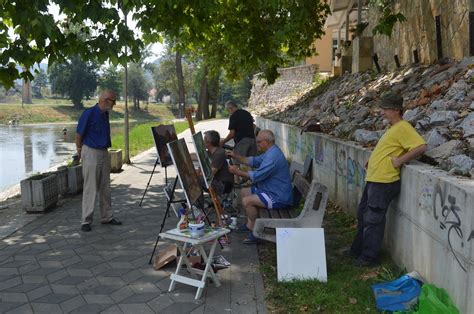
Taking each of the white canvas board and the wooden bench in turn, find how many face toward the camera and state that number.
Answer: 1

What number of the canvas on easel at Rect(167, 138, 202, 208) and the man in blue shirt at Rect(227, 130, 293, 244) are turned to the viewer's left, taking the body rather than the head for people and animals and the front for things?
1

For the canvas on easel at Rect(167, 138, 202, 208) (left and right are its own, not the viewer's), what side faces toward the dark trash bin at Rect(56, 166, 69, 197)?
back

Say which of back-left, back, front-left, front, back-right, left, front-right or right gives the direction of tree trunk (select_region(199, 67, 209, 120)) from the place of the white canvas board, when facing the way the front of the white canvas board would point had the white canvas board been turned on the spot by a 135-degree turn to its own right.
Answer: front-right

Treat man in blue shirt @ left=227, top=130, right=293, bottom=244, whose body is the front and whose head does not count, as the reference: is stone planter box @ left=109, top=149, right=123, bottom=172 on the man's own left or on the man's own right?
on the man's own right

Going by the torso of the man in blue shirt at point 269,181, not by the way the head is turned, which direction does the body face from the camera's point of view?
to the viewer's left

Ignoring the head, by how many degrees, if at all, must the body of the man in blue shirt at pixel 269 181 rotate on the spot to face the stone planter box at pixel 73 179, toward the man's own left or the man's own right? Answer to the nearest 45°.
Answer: approximately 45° to the man's own right

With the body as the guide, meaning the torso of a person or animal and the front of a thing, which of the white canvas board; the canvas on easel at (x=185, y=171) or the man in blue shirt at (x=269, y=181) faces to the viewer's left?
the man in blue shirt

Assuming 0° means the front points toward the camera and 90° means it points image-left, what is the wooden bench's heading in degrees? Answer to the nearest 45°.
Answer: approximately 90°

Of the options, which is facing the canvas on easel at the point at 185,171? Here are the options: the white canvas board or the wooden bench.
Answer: the wooden bench

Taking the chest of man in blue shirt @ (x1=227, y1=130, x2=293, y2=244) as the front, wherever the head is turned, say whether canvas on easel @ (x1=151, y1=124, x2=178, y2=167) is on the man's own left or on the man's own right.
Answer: on the man's own right
